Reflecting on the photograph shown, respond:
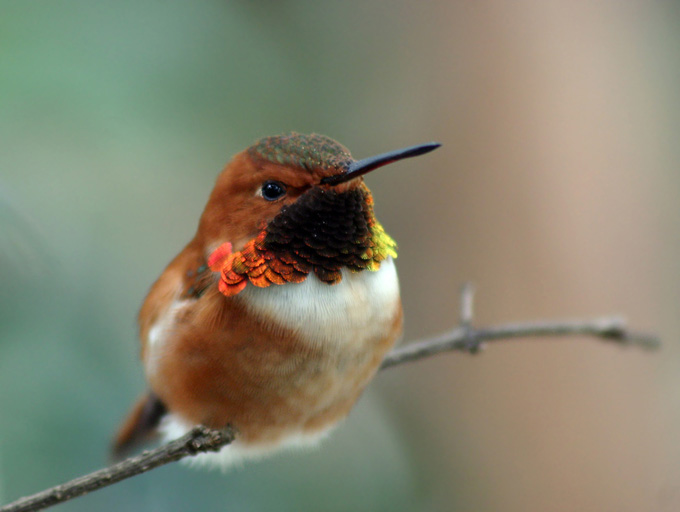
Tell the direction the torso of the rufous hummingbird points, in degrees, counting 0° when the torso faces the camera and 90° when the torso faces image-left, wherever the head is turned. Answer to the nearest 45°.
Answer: approximately 315°
